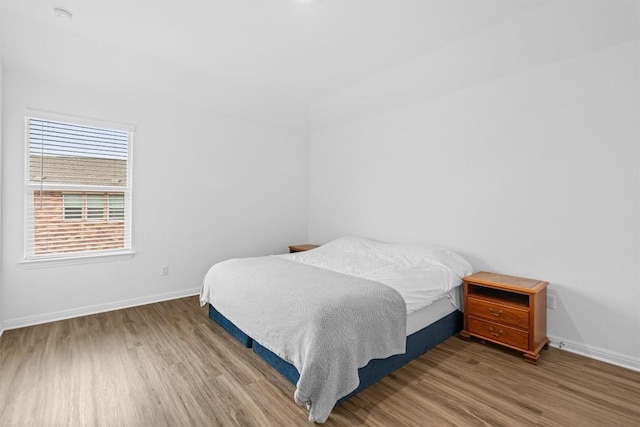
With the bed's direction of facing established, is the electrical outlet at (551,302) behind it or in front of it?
behind

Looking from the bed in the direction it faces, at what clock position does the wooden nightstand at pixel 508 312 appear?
The wooden nightstand is roughly at 7 o'clock from the bed.

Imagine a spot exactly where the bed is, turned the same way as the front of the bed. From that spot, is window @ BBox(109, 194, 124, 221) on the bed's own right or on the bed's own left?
on the bed's own right

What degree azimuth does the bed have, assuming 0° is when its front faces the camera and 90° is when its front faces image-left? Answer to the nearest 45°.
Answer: approximately 45°
